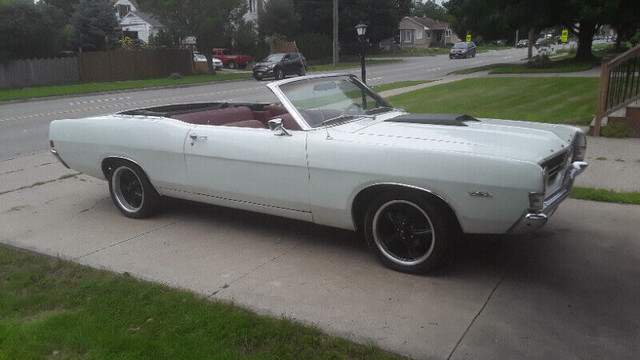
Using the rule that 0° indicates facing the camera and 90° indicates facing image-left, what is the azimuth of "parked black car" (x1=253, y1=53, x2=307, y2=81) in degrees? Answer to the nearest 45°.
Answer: approximately 45°

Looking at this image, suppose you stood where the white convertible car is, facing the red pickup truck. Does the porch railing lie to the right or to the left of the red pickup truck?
right

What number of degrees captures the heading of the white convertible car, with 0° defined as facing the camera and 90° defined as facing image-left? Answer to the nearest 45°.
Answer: approximately 315°

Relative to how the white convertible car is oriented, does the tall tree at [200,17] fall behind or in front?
behind

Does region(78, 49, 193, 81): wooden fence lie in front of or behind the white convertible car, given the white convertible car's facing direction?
behind

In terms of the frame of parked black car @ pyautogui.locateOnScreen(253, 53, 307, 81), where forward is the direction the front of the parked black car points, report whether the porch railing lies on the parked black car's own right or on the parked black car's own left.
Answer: on the parked black car's own left

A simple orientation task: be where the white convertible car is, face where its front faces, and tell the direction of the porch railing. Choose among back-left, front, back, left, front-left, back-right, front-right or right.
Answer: left

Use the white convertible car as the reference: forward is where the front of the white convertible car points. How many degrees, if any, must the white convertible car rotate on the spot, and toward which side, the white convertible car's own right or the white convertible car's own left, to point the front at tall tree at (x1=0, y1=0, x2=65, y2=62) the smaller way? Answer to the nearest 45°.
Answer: approximately 180°

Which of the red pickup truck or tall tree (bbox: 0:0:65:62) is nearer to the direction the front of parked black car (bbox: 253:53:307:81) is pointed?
the tall tree

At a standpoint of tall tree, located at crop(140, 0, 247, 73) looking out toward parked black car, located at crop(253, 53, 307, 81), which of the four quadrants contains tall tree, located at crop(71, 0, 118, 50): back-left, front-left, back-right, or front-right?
back-right

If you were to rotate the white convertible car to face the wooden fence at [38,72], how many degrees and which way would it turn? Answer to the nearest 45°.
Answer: approximately 180°

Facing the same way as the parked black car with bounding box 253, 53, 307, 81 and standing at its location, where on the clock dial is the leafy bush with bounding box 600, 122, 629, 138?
The leafy bush is roughly at 10 o'clock from the parked black car.

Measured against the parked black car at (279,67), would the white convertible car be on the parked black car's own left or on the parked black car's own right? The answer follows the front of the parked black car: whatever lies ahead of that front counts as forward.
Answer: on the parked black car's own left
